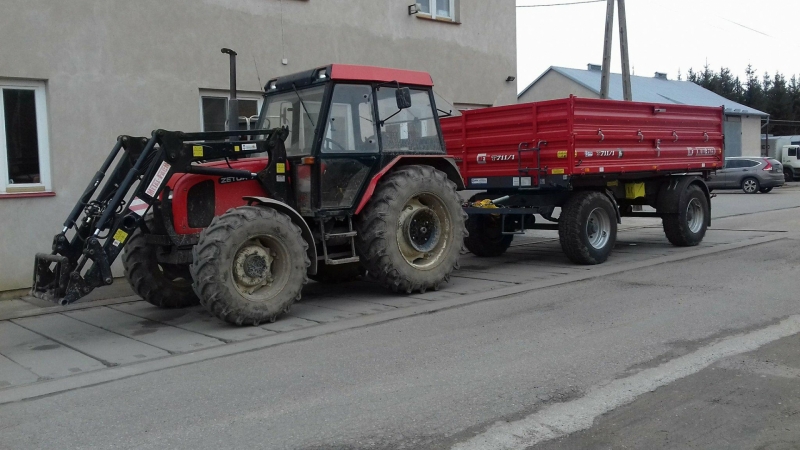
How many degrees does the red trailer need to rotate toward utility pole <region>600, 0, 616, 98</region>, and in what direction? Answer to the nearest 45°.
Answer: approximately 135° to its right

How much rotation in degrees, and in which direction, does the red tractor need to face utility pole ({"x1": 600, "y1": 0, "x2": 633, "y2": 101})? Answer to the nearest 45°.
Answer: approximately 180°

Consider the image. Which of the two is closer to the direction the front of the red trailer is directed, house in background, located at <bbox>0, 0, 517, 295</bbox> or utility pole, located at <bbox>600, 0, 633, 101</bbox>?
the house in background

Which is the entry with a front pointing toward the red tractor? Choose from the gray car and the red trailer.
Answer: the red trailer

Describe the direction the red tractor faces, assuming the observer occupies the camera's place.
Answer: facing the viewer and to the left of the viewer

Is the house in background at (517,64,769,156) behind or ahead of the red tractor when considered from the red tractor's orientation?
behind

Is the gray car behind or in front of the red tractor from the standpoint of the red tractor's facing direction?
behind

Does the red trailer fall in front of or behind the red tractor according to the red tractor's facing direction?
behind

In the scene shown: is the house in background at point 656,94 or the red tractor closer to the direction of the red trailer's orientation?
the red tractor

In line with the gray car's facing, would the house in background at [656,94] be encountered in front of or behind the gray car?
in front

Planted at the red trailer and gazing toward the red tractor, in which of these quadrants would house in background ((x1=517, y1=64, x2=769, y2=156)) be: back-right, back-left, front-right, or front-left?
back-right

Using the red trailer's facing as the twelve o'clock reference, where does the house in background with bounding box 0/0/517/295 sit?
The house in background is roughly at 1 o'clock from the red trailer.

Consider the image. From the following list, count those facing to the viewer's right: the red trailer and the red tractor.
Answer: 0

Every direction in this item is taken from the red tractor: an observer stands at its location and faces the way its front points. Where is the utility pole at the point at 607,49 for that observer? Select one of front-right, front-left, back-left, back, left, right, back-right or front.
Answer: back
